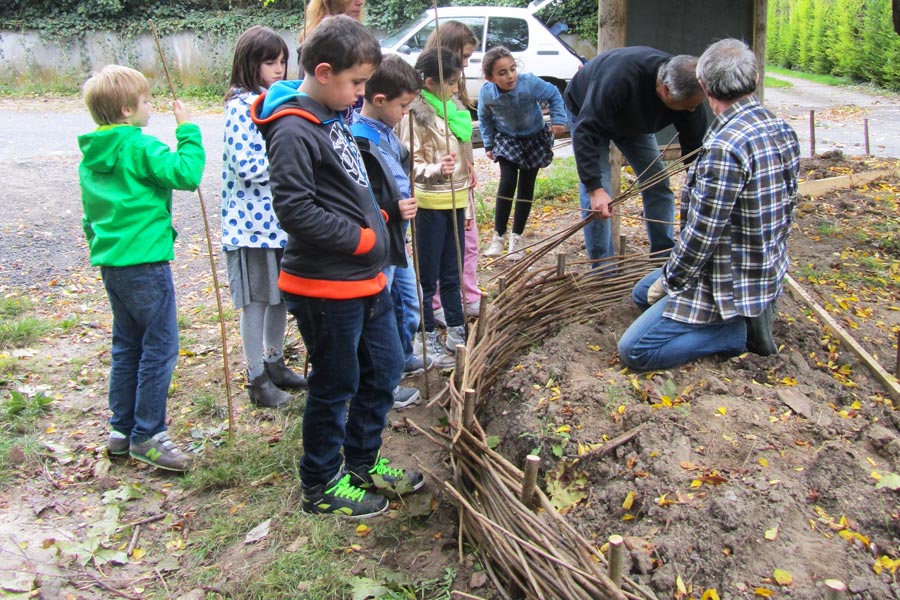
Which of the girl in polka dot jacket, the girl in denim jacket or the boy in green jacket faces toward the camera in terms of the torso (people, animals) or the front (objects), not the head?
the girl in denim jacket

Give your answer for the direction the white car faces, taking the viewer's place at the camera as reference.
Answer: facing to the left of the viewer

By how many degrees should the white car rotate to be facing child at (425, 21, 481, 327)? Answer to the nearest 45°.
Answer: approximately 90° to its left

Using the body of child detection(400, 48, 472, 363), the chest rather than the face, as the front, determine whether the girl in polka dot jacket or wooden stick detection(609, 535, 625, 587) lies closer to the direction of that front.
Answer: the wooden stick

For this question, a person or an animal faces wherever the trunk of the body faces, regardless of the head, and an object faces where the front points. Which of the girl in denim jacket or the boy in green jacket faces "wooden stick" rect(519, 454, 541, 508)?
the girl in denim jacket

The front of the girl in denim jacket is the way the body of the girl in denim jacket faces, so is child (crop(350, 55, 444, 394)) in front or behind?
in front

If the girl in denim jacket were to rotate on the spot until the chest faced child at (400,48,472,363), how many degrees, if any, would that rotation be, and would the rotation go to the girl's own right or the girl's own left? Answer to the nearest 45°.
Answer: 0° — they already face them

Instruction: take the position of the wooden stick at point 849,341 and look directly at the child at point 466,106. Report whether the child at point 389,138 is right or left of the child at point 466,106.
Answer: left

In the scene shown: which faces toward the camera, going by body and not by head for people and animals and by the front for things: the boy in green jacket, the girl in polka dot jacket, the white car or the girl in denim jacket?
the girl in denim jacket

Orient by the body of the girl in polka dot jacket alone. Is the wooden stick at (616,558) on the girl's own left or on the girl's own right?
on the girl's own right

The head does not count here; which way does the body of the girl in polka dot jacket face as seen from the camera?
to the viewer's right

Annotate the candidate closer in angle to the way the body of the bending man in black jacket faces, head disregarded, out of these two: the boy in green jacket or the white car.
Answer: the boy in green jacket

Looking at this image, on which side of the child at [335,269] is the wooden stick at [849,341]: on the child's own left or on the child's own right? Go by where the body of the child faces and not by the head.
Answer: on the child's own left
